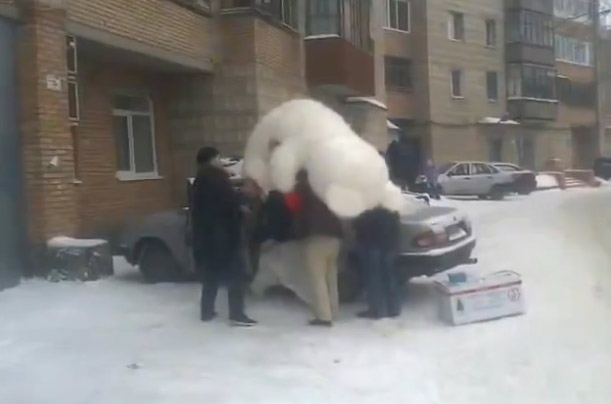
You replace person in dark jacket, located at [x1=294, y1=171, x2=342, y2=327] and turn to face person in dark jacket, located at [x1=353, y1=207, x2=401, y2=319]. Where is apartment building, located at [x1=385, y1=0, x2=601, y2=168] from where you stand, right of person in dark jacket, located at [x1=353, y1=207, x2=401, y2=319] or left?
left

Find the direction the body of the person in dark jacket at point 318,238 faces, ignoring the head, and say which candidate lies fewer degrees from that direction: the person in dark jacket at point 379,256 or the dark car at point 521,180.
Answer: the dark car

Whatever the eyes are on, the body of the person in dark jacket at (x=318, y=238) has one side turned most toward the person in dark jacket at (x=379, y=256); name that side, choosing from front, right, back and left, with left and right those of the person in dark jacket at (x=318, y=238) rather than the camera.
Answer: right

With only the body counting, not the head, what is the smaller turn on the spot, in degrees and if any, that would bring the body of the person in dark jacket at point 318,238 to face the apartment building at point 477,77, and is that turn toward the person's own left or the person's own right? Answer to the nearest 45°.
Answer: approximately 45° to the person's own right

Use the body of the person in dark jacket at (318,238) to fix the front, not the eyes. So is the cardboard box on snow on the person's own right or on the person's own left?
on the person's own right

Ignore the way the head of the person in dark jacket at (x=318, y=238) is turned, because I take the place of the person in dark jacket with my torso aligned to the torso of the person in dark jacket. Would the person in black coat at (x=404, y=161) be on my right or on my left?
on my right

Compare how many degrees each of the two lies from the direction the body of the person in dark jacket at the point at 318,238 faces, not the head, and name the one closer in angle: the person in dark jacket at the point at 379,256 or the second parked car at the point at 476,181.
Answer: the second parked car

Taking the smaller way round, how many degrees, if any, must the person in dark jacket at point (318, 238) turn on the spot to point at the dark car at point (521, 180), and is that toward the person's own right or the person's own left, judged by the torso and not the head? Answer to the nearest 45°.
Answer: approximately 45° to the person's own right

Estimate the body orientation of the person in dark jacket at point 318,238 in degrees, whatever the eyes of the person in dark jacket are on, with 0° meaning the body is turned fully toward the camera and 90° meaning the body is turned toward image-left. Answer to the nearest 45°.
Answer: approximately 135°

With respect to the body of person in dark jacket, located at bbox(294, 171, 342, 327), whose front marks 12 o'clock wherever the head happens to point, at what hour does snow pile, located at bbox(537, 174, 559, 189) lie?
The snow pile is roughly at 2 o'clock from the person in dark jacket.

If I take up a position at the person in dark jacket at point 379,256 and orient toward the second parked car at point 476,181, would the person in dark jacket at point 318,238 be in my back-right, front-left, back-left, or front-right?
back-left

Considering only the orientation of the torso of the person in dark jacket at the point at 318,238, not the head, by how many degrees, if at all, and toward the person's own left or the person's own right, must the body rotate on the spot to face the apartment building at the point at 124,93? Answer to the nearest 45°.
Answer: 0° — they already face it

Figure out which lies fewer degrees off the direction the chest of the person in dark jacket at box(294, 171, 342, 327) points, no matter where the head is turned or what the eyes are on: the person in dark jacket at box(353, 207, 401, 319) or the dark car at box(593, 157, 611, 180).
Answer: the dark car

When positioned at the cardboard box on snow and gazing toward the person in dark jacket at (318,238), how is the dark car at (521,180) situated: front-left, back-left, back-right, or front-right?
back-right
